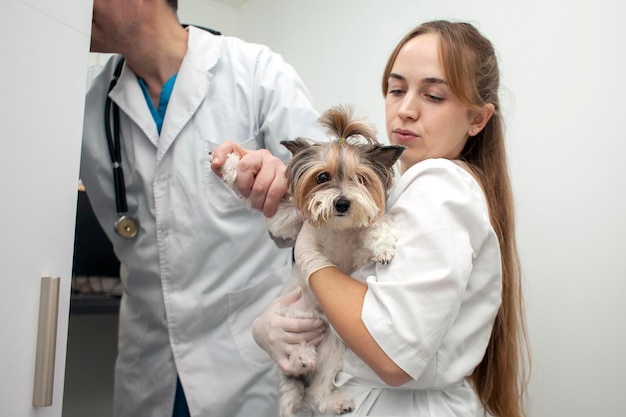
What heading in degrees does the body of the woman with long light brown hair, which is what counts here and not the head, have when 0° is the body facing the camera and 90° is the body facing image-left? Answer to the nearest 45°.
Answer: approximately 90°

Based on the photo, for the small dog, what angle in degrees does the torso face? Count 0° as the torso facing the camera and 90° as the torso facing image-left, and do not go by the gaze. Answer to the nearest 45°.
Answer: approximately 0°

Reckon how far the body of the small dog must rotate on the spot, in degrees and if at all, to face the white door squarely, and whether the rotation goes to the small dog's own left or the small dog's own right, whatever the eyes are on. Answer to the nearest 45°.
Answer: approximately 45° to the small dog's own right
